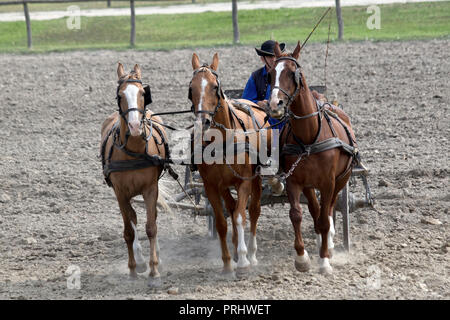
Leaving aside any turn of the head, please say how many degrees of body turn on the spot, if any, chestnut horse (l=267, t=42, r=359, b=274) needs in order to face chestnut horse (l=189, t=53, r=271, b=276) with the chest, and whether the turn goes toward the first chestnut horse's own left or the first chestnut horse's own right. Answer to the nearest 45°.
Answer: approximately 45° to the first chestnut horse's own right

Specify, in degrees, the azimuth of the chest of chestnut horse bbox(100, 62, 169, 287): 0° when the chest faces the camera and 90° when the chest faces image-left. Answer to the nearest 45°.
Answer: approximately 0°

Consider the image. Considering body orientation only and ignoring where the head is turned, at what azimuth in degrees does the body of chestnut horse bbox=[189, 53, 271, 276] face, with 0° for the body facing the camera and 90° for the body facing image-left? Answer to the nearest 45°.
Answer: approximately 45°

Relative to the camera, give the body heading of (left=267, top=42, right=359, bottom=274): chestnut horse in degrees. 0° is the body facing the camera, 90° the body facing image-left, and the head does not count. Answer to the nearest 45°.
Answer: approximately 45°

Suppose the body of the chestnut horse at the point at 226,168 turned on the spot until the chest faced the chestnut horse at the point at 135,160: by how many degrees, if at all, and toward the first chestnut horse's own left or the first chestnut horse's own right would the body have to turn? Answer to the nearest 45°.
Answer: approximately 45° to the first chestnut horse's own right

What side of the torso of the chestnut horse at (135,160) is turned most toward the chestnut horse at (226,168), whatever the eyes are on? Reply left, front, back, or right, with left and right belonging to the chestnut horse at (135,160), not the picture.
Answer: left

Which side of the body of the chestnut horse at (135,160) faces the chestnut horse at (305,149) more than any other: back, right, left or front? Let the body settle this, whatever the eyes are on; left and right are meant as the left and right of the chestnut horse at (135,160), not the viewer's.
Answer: left
